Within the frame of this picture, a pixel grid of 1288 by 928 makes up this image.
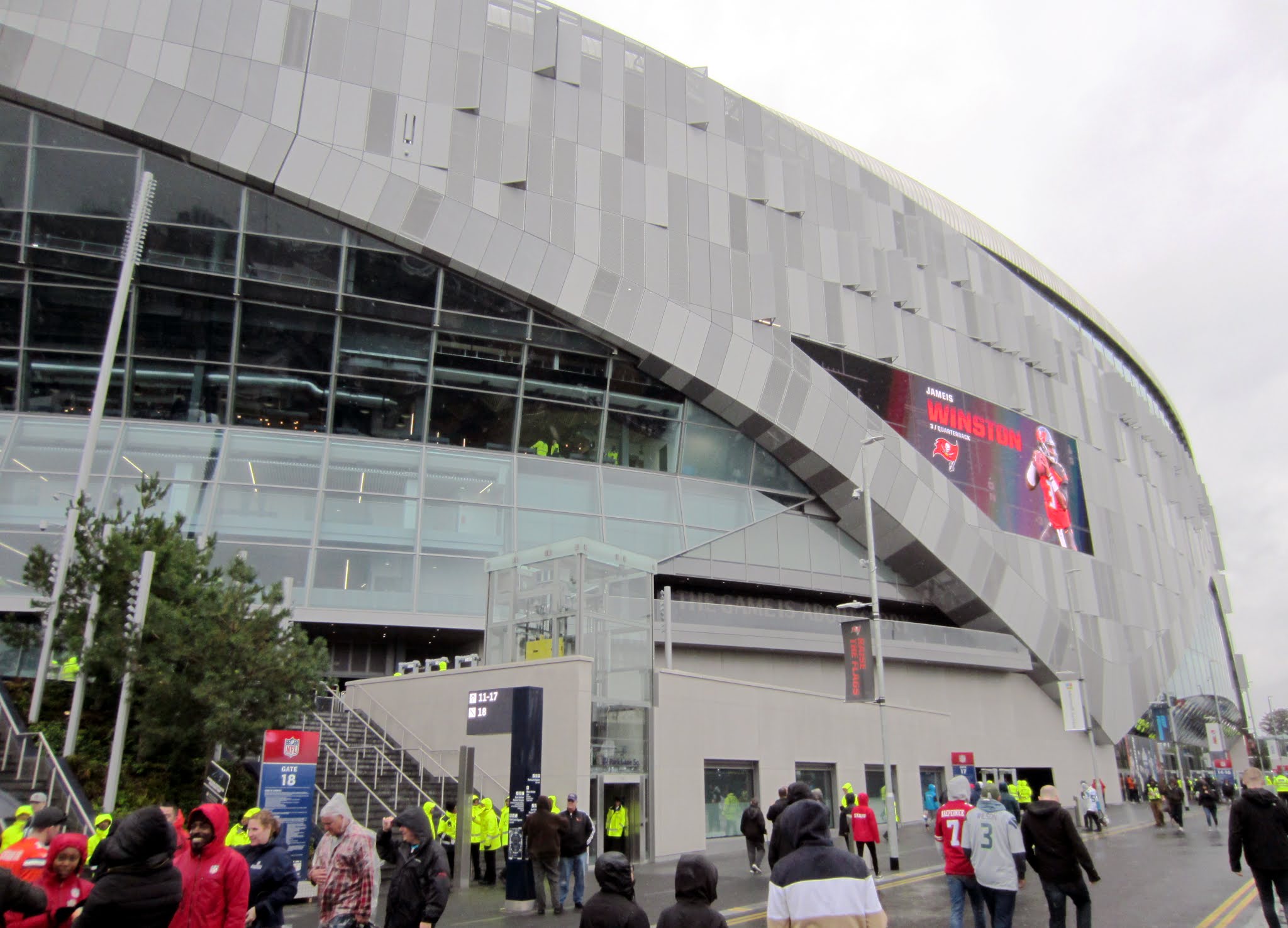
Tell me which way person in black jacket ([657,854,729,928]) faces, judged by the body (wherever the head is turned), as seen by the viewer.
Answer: away from the camera

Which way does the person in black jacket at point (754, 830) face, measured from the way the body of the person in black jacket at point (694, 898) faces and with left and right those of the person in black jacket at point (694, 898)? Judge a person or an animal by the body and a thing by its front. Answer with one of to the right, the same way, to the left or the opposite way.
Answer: the same way

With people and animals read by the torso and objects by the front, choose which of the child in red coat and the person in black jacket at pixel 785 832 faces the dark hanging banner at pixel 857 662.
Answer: the person in black jacket

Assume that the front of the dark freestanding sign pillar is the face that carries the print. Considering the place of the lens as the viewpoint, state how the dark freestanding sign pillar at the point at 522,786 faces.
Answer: facing the viewer

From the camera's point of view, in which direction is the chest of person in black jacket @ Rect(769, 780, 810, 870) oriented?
away from the camera

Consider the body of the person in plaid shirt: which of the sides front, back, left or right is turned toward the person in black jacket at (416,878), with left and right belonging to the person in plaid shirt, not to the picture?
left

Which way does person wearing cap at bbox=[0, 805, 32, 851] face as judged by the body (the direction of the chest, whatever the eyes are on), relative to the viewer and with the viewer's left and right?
facing the viewer and to the right of the viewer

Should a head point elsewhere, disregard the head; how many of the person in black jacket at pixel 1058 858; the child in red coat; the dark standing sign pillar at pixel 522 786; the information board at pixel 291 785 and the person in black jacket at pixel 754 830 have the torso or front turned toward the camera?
3

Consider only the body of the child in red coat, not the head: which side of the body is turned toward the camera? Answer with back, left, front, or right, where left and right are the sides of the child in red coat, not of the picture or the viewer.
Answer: front

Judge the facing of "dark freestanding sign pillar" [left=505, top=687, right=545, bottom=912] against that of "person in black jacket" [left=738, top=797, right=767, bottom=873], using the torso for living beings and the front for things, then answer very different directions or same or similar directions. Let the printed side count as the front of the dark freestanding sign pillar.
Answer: very different directions

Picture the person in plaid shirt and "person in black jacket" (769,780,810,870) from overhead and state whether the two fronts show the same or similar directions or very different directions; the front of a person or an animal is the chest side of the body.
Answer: very different directions

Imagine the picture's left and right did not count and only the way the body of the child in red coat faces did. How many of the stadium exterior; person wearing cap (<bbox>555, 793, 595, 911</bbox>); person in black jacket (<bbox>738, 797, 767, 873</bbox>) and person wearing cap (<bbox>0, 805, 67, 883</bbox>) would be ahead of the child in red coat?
0

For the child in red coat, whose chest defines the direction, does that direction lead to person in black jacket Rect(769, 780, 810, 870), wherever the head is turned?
no

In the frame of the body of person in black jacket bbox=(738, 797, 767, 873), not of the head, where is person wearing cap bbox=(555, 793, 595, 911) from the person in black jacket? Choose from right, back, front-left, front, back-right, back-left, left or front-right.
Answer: back-left

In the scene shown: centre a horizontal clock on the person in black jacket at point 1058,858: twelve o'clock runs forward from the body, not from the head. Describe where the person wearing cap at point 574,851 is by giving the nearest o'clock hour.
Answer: The person wearing cap is roughly at 10 o'clock from the person in black jacket.
